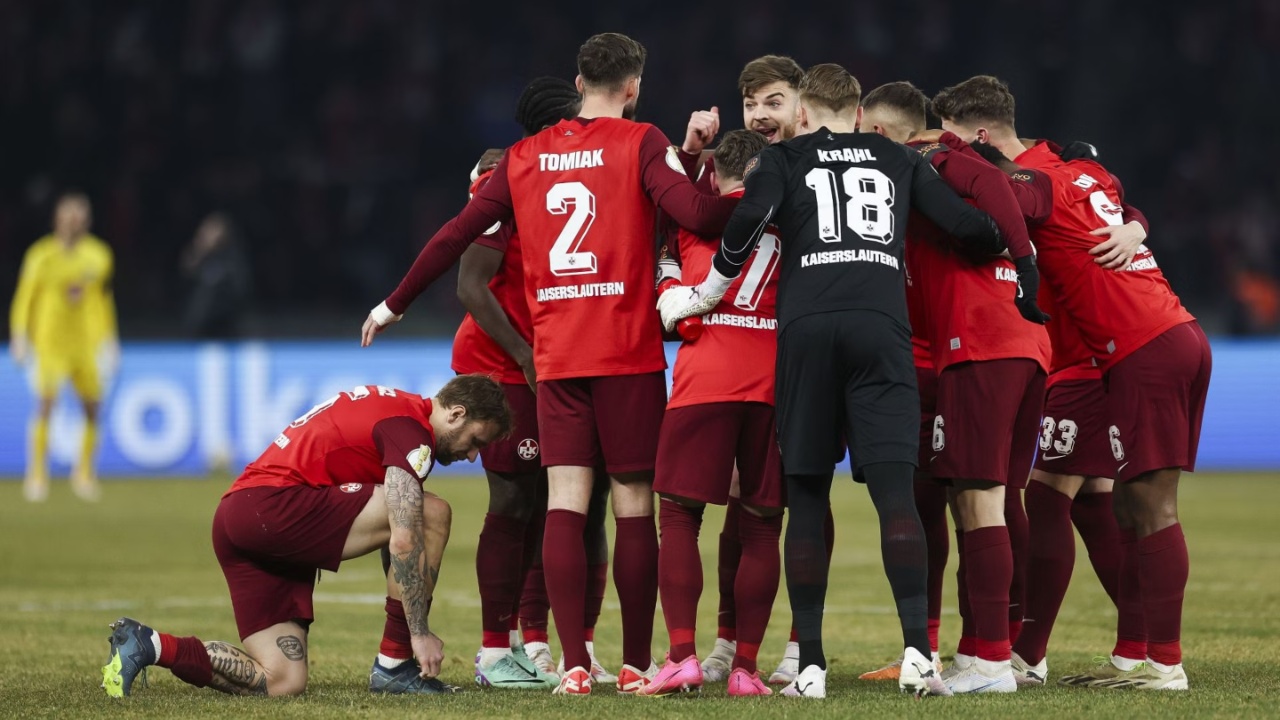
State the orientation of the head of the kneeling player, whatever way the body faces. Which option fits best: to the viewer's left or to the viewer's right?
to the viewer's right

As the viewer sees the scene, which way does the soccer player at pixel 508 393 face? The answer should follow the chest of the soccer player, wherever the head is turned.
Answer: to the viewer's right

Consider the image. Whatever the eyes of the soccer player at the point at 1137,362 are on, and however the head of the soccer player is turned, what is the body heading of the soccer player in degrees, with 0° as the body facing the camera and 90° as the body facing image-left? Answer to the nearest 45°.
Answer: approximately 90°

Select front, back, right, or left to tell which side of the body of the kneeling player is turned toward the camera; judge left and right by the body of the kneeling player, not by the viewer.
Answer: right

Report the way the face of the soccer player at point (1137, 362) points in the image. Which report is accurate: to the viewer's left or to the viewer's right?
to the viewer's left

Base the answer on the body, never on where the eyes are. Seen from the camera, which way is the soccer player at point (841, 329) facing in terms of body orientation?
away from the camera

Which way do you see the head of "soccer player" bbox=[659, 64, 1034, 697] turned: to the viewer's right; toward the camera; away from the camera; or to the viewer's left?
away from the camera

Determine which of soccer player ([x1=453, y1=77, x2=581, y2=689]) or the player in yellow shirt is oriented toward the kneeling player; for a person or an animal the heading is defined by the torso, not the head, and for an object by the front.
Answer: the player in yellow shirt

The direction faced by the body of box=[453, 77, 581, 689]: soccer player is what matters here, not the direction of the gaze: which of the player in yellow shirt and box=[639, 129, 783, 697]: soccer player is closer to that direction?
the soccer player
